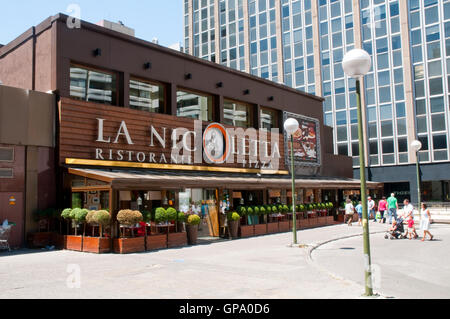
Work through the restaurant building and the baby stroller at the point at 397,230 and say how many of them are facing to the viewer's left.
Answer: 1

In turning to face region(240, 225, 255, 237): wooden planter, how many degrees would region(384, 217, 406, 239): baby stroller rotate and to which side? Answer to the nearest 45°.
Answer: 0° — it already faces it

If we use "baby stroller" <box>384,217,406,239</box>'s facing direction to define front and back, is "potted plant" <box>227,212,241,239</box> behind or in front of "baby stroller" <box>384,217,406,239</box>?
in front

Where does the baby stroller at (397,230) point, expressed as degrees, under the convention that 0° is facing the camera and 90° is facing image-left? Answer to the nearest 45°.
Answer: approximately 90°

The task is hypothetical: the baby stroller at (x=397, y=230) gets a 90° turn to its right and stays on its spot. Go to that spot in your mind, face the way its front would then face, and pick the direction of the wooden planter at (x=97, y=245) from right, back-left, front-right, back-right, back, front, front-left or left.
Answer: back-left

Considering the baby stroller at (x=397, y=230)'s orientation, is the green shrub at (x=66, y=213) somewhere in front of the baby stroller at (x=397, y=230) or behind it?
in front

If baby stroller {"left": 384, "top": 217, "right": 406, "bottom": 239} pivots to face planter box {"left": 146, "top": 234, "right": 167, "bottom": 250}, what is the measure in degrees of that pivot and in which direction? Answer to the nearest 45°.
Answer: approximately 45° to its left

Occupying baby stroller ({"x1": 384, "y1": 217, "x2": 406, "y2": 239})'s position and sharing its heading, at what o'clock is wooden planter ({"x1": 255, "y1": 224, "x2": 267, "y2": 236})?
The wooden planter is roughly at 12 o'clock from the baby stroller.

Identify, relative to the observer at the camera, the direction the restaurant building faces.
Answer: facing the viewer and to the right of the viewer

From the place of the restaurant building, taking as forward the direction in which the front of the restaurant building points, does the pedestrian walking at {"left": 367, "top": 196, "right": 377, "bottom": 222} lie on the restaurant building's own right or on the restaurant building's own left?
on the restaurant building's own left

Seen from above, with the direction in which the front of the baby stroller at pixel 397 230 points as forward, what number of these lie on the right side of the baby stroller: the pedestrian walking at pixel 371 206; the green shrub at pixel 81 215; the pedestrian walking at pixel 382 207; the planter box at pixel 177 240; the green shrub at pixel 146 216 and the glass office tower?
3
